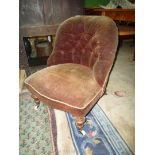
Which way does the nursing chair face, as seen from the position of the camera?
facing the viewer and to the left of the viewer

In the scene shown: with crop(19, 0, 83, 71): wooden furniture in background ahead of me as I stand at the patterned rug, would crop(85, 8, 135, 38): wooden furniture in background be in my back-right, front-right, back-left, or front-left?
front-right
